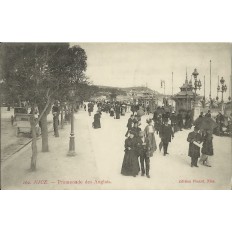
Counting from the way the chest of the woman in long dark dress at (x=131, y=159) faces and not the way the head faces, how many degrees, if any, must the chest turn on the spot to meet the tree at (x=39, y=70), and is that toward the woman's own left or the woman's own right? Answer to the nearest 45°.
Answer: approximately 90° to the woman's own right

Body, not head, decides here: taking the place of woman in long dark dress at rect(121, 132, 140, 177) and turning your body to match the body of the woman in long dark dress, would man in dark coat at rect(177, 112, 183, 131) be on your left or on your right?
on your left

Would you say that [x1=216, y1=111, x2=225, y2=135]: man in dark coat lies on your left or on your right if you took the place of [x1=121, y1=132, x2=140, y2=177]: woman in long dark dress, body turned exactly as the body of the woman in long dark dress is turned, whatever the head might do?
on your left

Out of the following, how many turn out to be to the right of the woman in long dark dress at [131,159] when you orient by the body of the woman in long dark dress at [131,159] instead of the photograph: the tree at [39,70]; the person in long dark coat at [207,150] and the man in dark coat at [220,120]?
1

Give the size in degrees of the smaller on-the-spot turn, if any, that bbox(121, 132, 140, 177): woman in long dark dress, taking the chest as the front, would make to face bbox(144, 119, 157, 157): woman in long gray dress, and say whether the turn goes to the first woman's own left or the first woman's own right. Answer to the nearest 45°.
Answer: approximately 135° to the first woman's own left

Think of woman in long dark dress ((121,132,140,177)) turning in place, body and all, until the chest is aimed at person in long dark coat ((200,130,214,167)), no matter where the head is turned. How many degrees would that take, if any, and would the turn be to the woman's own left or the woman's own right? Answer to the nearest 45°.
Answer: approximately 90° to the woman's own left

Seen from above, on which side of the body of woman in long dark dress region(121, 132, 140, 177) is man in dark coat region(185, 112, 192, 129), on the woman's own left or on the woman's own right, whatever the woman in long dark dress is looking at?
on the woman's own left

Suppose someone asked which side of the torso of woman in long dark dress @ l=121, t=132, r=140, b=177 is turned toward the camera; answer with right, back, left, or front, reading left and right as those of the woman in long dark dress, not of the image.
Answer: front

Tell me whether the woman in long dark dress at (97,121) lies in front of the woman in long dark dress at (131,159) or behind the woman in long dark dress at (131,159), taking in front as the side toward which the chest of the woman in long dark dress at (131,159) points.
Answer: behind

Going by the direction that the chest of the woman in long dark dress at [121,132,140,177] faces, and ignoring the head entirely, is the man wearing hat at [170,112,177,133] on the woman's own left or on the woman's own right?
on the woman's own left
